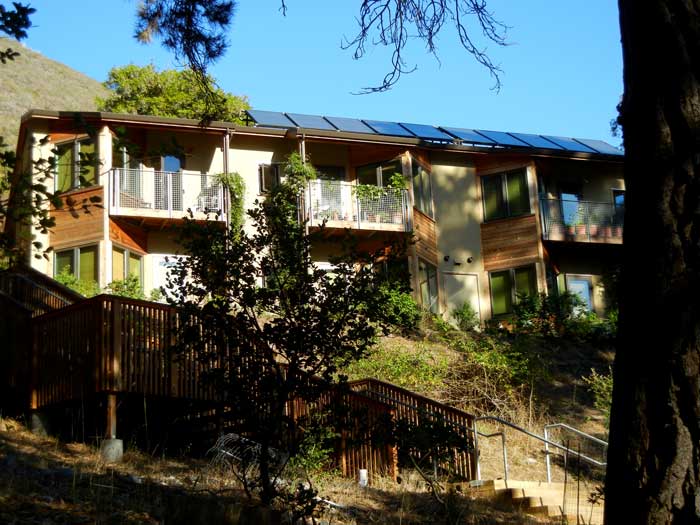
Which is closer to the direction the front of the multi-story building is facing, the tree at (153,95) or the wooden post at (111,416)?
the wooden post

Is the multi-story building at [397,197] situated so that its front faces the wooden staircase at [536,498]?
yes

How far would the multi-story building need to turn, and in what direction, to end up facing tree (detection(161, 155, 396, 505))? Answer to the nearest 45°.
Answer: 0° — it already faces it

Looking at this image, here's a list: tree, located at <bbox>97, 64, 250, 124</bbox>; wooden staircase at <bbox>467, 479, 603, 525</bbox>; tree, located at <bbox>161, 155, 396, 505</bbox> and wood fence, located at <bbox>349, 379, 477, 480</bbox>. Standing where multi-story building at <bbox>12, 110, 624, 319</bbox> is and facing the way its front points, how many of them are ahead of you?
3

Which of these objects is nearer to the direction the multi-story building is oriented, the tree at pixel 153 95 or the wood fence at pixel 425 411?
the wood fence

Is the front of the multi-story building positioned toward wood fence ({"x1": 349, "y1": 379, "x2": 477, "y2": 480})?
yes

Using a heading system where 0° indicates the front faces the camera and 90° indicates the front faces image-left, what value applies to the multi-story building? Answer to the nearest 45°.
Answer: approximately 0°

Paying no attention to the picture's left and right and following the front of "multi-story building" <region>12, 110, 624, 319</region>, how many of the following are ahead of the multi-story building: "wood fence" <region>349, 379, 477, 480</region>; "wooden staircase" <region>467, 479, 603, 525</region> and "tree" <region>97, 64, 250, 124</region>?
2
